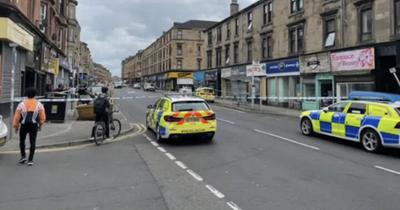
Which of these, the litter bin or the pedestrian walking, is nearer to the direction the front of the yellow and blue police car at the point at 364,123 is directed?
the litter bin

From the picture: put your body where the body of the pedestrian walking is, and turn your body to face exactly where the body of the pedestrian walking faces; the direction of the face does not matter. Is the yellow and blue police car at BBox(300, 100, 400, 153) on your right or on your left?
on your right

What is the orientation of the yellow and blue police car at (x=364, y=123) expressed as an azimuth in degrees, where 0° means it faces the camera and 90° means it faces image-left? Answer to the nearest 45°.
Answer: approximately 135°

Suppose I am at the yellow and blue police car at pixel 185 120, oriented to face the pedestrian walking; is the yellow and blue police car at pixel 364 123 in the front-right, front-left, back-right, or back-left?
back-left

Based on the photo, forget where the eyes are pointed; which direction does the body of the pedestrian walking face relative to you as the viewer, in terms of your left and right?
facing away from the viewer

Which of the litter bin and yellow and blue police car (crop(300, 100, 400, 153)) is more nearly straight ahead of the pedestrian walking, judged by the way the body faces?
the litter bin

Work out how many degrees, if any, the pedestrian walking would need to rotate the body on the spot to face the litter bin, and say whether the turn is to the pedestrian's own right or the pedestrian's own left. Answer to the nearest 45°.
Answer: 0° — they already face it
